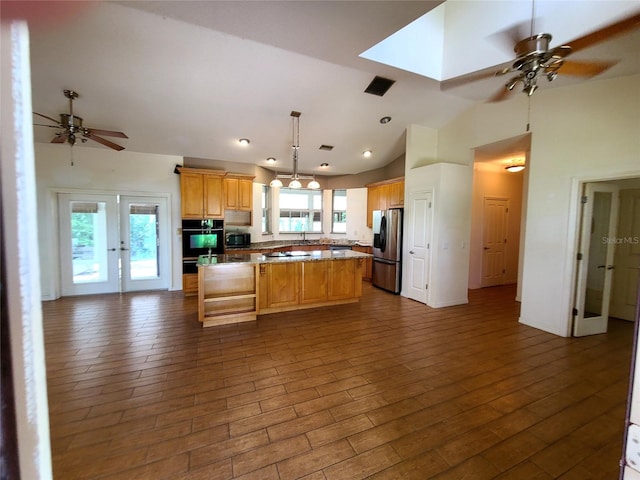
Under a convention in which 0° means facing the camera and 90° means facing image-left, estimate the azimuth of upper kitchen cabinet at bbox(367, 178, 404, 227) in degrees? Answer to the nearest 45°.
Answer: approximately 45°

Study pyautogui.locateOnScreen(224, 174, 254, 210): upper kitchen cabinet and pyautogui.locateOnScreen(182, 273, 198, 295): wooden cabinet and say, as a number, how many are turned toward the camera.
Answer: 2

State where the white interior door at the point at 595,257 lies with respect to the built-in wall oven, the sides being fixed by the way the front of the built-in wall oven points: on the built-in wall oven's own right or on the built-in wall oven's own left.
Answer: on the built-in wall oven's own left

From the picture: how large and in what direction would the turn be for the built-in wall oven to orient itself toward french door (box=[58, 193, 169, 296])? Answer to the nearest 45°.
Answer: approximately 90° to its right

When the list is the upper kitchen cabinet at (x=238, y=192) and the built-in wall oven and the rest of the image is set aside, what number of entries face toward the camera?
2

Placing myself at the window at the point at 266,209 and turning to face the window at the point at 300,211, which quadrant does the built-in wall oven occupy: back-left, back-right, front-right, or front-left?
back-right

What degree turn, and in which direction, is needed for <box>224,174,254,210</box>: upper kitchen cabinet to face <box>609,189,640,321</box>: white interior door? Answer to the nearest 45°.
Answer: approximately 45° to its left

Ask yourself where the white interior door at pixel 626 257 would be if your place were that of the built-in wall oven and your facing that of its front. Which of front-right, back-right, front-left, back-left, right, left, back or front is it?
front-left

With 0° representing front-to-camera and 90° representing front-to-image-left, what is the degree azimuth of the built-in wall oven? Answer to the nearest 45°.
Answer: approximately 0°
